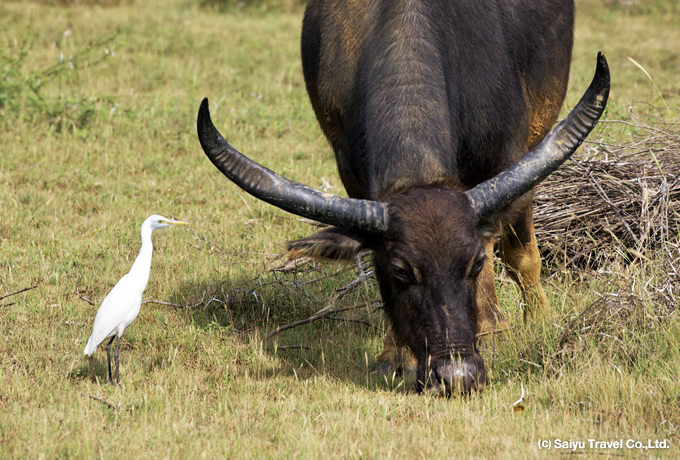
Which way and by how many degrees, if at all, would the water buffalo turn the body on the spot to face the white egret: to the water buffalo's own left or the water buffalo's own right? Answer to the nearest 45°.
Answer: approximately 90° to the water buffalo's own right

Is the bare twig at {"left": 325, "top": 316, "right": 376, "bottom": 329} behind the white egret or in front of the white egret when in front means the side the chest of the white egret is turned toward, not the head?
in front

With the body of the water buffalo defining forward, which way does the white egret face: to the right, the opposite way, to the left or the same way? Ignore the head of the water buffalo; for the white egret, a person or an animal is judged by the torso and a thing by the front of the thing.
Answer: to the left

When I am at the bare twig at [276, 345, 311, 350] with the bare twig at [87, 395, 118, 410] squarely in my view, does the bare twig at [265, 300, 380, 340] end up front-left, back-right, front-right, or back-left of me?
back-right

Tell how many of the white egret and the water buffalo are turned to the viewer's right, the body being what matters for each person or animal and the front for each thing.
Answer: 1

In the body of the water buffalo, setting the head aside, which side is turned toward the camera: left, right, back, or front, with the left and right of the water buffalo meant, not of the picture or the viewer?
front

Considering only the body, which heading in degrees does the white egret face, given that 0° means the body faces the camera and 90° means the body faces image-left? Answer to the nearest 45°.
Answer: approximately 270°

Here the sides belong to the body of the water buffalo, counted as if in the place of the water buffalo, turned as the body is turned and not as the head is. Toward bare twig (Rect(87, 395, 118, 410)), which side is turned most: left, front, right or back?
right

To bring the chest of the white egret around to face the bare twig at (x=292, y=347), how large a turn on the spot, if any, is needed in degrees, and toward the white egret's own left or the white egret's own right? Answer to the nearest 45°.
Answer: approximately 45° to the white egret's own left

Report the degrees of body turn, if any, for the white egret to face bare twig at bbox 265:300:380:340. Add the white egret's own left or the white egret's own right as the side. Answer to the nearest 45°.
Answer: approximately 45° to the white egret's own left
